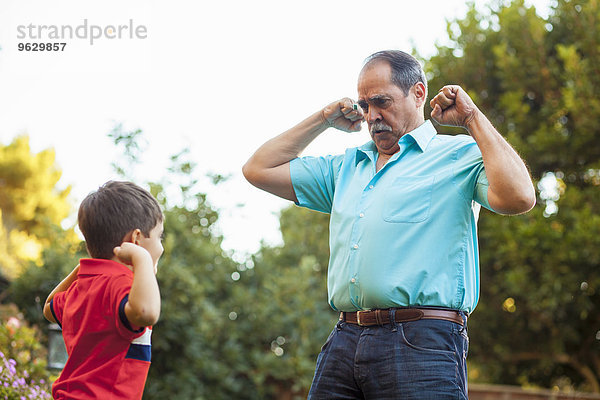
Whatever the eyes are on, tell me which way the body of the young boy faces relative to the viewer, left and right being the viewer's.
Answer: facing away from the viewer and to the right of the viewer

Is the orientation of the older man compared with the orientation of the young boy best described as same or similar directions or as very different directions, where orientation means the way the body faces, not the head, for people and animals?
very different directions

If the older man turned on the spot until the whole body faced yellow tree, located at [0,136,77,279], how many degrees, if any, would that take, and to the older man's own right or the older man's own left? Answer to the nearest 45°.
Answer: approximately 90° to the older man's own right

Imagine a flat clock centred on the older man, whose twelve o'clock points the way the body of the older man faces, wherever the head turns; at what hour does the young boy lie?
The young boy is roughly at 1 o'clock from the older man.

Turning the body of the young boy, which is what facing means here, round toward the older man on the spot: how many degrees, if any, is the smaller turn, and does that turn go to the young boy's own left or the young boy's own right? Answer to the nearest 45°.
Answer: approximately 45° to the young boy's own right

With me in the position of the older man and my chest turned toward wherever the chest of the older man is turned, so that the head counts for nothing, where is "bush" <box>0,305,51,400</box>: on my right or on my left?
on my right

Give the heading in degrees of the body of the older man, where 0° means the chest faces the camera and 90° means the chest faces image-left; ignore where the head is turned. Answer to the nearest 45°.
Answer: approximately 45°
